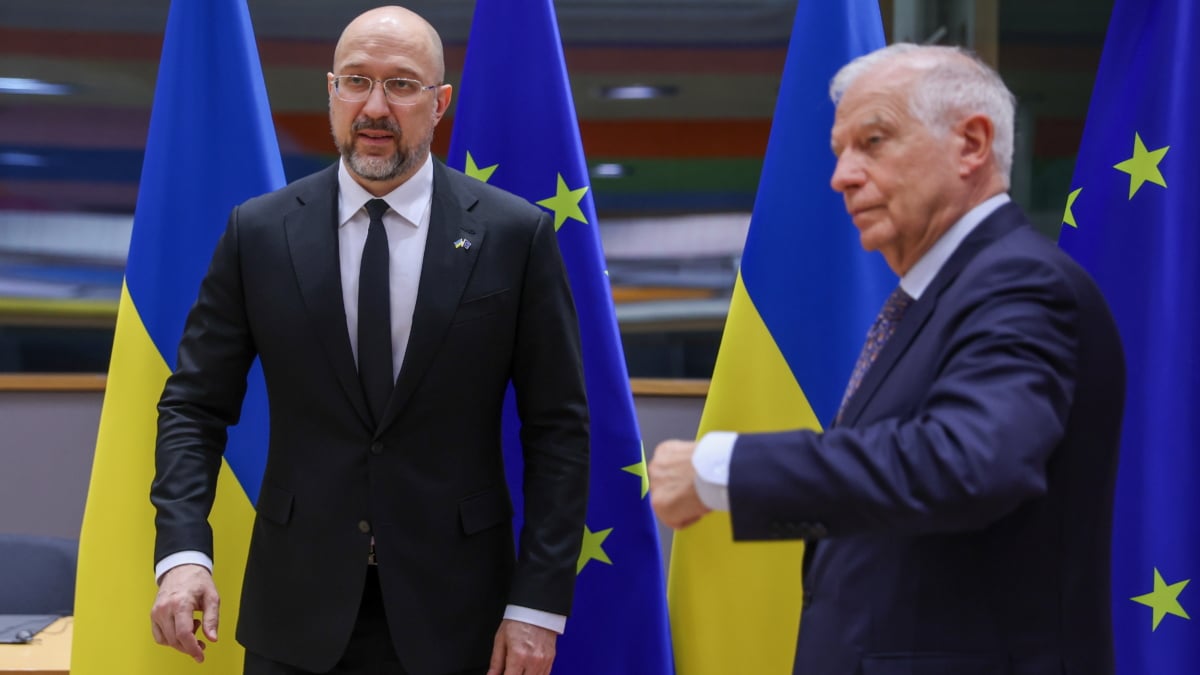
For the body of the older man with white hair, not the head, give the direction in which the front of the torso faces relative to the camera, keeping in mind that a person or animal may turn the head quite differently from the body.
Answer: to the viewer's left

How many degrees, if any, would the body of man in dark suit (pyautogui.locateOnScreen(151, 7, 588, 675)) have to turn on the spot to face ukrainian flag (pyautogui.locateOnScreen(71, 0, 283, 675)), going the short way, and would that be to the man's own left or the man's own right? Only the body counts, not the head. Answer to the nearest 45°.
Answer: approximately 135° to the man's own right

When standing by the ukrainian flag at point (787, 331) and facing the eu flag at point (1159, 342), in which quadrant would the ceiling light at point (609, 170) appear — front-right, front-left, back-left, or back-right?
back-left

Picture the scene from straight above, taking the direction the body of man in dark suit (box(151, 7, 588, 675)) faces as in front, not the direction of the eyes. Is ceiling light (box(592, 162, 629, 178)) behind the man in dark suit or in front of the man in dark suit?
behind

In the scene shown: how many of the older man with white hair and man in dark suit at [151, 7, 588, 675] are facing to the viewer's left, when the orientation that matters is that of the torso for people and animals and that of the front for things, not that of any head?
1

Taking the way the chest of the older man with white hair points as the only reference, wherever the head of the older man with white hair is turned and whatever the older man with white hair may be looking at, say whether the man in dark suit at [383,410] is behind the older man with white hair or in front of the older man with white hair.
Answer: in front

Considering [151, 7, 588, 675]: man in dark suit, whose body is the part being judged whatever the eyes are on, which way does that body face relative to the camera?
toward the camera

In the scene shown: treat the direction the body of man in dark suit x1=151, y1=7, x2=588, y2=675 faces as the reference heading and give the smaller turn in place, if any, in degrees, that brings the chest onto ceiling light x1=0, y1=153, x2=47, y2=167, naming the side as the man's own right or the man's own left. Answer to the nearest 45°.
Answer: approximately 135° to the man's own right

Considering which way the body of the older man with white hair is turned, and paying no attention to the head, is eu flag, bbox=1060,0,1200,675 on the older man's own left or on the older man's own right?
on the older man's own right

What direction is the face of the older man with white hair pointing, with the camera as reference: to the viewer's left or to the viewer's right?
to the viewer's left

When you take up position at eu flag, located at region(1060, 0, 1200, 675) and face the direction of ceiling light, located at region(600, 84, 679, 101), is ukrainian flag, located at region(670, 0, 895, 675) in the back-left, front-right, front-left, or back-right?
front-left

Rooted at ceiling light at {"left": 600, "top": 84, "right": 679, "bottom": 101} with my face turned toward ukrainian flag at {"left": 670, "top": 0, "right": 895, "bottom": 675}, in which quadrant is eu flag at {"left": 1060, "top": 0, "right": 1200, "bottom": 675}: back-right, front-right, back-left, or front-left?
front-left

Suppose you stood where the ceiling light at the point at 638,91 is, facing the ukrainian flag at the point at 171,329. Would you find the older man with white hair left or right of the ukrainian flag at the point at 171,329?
left

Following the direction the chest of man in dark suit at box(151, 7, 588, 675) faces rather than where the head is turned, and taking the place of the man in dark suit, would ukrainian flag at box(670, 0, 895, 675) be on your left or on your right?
on your left

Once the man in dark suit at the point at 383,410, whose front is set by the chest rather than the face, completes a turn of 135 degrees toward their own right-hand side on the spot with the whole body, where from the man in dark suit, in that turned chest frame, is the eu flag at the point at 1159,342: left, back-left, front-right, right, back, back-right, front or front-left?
back-right
